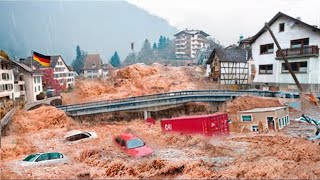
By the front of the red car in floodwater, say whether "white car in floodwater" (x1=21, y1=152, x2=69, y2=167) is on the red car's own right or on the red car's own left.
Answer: on the red car's own right

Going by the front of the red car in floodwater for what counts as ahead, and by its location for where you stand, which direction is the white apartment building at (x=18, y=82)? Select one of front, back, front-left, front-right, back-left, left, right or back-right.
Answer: back
